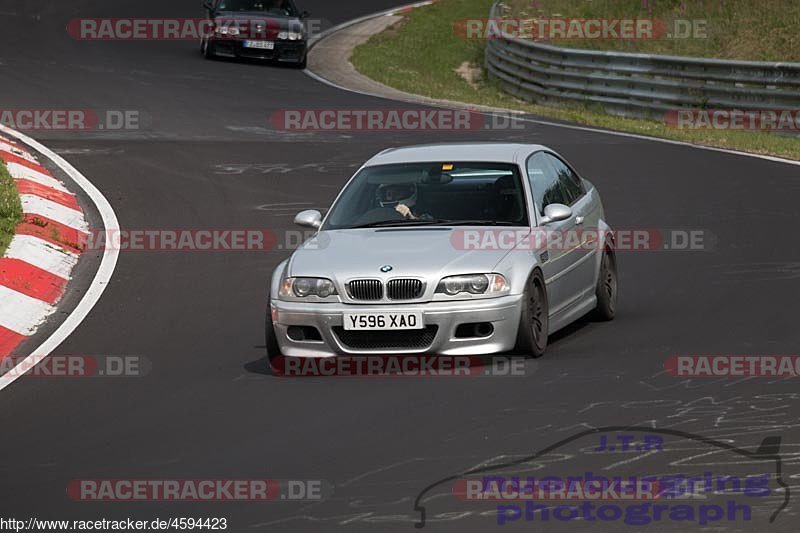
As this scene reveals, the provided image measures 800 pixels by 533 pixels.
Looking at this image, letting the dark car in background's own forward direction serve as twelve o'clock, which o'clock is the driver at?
The driver is roughly at 12 o'clock from the dark car in background.

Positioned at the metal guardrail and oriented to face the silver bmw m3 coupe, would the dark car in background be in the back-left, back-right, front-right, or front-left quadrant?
back-right

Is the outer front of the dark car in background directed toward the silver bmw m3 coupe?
yes

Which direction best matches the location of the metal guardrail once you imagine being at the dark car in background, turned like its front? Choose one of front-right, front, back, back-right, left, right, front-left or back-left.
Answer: front-left

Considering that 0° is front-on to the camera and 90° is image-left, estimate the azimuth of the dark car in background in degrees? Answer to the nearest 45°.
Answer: approximately 0°
